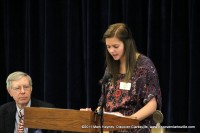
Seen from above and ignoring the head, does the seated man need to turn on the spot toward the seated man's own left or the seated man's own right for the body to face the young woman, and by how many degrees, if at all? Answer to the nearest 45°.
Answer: approximately 45° to the seated man's own left

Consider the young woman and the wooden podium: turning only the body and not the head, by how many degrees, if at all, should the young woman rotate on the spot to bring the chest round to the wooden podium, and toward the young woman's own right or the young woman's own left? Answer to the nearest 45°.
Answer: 0° — they already face it

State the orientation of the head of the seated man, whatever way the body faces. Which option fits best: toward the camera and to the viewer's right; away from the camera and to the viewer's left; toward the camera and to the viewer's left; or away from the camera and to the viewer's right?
toward the camera and to the viewer's right

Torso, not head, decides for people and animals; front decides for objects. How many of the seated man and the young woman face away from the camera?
0

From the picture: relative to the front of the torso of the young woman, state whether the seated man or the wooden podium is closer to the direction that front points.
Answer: the wooden podium

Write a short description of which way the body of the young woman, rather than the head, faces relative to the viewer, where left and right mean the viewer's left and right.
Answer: facing the viewer and to the left of the viewer

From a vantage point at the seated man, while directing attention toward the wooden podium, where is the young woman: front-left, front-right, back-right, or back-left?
front-left

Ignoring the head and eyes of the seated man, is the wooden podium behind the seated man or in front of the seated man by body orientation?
in front

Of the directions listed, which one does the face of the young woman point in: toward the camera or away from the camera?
toward the camera

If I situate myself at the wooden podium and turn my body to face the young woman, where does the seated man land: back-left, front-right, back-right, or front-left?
front-left

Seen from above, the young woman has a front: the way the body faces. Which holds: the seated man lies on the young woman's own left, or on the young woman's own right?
on the young woman's own right
